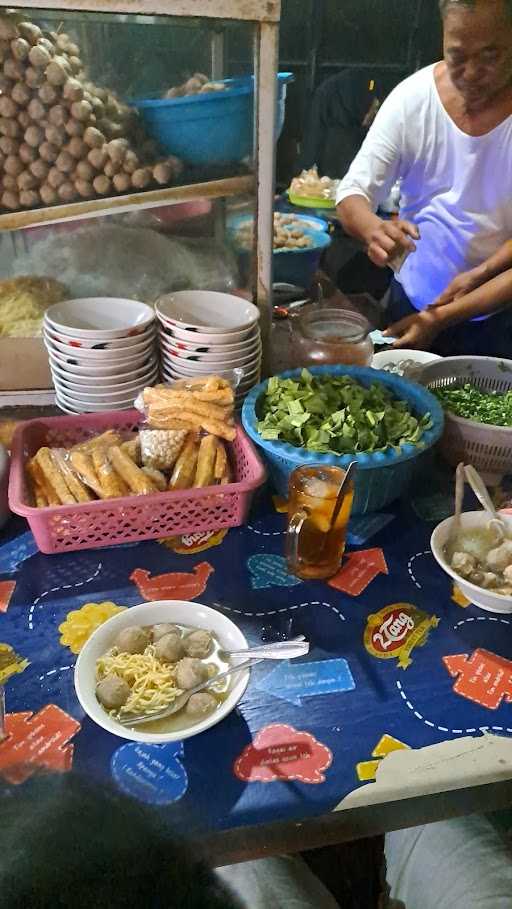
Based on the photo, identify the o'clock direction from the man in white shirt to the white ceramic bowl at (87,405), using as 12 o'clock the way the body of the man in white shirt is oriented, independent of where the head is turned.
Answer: The white ceramic bowl is roughly at 1 o'clock from the man in white shirt.

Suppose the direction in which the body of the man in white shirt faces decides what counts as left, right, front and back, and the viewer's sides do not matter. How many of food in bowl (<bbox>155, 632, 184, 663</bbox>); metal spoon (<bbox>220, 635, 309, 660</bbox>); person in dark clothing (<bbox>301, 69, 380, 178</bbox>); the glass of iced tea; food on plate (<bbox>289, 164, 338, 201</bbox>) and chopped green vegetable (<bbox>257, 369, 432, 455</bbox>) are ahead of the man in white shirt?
4

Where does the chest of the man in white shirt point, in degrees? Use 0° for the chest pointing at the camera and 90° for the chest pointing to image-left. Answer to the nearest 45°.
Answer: approximately 0°

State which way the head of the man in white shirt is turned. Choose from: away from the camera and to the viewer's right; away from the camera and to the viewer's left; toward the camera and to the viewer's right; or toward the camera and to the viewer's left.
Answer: toward the camera and to the viewer's left

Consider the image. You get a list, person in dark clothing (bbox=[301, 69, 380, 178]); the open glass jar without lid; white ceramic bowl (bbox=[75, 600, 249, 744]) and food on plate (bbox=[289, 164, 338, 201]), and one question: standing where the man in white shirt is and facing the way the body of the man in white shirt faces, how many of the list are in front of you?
2

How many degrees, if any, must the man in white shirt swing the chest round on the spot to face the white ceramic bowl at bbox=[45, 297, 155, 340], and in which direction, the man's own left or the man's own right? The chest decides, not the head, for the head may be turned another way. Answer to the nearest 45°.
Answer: approximately 45° to the man's own right

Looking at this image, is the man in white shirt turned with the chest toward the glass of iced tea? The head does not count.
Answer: yes

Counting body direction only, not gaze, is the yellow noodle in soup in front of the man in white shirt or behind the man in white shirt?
in front

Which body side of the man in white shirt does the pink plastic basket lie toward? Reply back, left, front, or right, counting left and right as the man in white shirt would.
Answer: front

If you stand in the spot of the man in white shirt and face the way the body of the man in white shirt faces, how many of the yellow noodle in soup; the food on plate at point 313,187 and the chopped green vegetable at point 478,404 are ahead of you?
2

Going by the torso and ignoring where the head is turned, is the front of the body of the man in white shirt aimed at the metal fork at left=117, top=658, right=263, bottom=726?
yes

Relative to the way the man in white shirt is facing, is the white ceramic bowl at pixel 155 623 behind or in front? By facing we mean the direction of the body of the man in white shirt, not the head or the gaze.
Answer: in front

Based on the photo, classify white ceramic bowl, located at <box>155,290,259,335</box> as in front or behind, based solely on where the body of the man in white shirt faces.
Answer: in front
